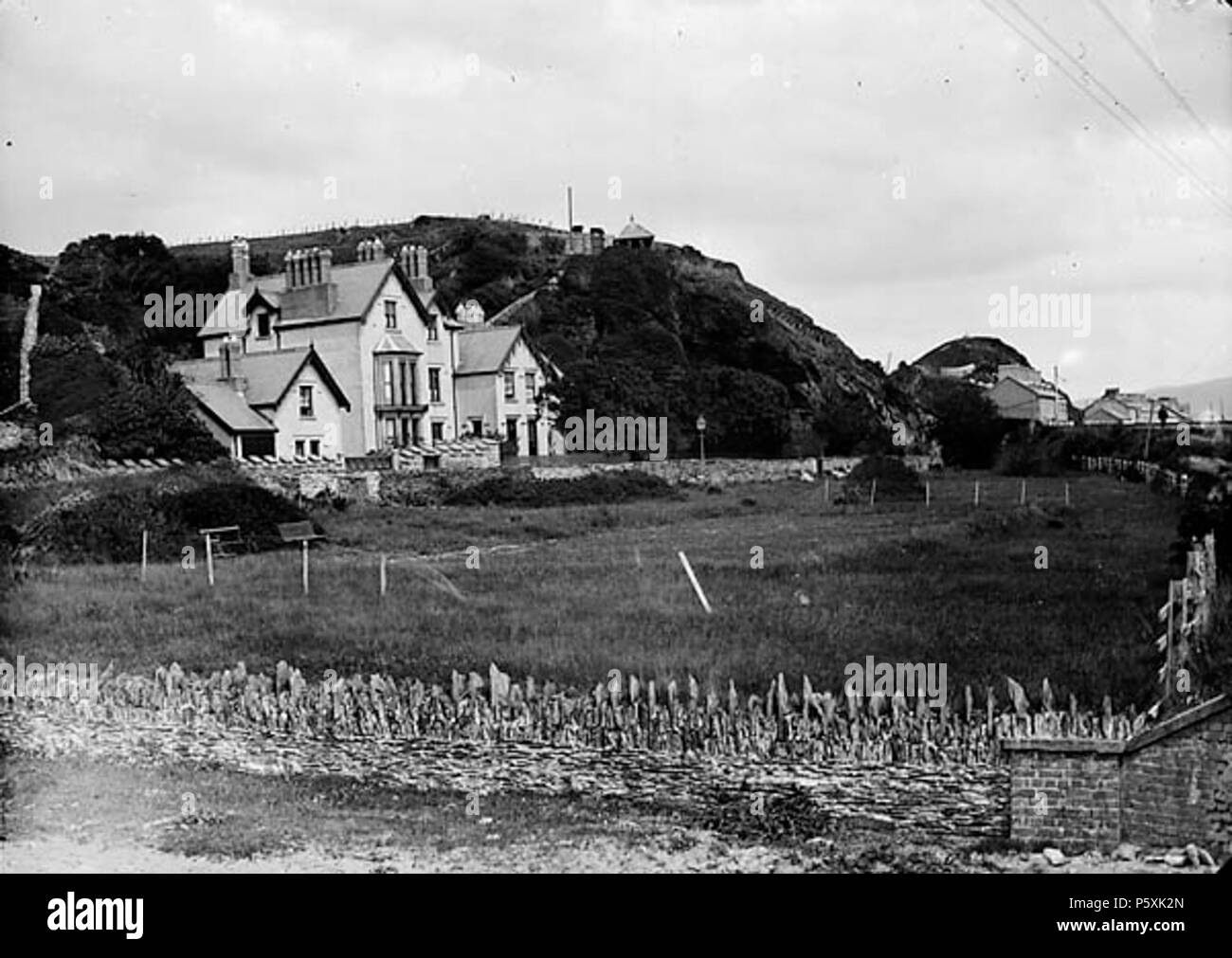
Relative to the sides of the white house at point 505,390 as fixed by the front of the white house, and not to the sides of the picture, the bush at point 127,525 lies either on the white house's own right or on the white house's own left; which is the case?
on the white house's own right

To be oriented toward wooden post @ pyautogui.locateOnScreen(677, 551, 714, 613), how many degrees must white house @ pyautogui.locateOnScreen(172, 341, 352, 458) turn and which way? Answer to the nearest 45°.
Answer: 0° — it already faces it

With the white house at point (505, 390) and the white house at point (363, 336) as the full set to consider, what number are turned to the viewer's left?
0

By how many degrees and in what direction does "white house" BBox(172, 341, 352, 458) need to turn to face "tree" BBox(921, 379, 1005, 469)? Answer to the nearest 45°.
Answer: approximately 45° to its left

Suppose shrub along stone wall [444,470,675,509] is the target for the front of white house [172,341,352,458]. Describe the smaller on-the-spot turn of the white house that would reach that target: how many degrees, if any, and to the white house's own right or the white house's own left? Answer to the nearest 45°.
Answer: approximately 45° to the white house's own left

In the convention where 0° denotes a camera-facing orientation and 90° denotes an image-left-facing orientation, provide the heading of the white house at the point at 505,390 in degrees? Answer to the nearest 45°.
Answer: approximately 315°

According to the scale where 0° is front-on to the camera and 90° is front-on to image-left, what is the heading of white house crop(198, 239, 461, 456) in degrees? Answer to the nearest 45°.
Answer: approximately 315°

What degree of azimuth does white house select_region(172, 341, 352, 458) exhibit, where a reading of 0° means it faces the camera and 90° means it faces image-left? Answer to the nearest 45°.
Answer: approximately 315°

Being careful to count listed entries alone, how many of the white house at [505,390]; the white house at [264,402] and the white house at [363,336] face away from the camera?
0

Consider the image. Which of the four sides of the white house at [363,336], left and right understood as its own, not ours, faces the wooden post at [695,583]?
front
